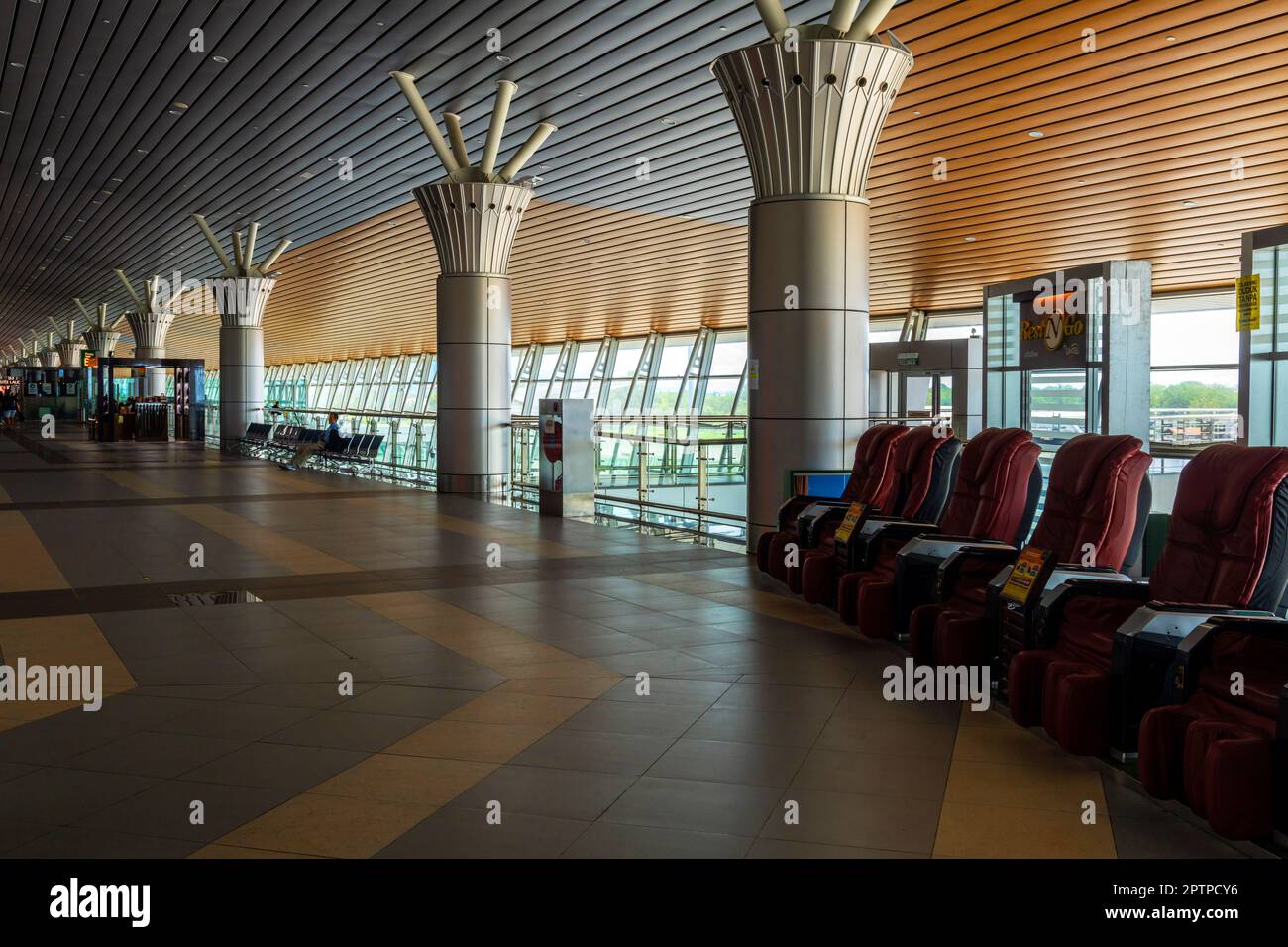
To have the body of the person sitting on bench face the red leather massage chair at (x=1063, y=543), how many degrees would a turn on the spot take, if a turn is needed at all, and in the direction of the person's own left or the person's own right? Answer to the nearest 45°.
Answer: approximately 90° to the person's own left

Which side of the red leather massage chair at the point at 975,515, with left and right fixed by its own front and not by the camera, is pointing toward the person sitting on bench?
right

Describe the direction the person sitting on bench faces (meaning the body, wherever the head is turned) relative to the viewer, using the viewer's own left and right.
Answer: facing to the left of the viewer

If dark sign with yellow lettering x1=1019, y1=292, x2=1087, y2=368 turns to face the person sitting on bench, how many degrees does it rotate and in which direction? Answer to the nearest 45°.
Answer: approximately 90° to its right

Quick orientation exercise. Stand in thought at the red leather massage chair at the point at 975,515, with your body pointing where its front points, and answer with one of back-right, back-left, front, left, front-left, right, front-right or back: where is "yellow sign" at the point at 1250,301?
back

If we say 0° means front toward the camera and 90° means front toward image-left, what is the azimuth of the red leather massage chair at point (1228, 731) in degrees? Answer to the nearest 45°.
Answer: approximately 45°

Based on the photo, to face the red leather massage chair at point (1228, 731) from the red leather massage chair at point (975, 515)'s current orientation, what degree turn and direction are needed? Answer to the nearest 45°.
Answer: approximately 45° to its left

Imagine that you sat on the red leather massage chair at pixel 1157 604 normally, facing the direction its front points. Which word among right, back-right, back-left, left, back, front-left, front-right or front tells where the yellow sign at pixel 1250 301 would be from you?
back-right

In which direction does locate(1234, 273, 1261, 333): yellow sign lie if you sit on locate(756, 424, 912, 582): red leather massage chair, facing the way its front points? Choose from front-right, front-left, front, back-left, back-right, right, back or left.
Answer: back-left
